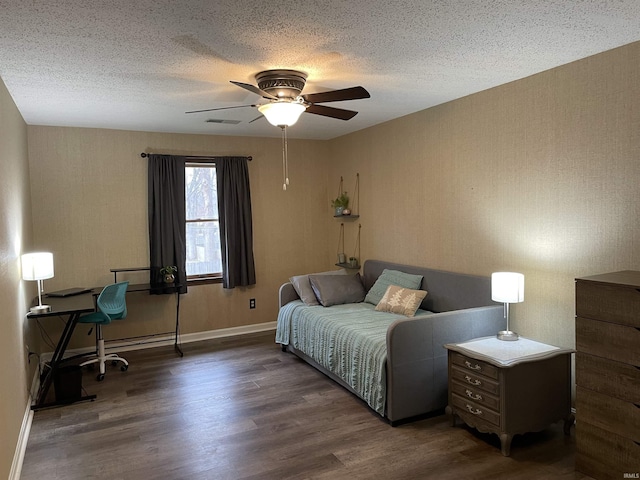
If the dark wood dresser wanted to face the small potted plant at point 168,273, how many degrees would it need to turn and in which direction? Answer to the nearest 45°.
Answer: approximately 45° to its right

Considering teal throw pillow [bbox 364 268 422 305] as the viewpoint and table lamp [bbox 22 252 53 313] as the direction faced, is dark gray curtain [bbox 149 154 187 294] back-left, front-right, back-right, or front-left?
front-right

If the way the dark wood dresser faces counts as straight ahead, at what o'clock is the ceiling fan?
The ceiling fan is roughly at 1 o'clock from the dark wood dresser.

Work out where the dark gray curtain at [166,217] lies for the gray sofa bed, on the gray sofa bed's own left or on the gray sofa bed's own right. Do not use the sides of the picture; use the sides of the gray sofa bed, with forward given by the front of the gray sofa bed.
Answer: on the gray sofa bed's own right

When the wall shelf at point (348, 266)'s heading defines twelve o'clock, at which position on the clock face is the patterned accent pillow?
The patterned accent pillow is roughly at 10 o'clock from the wall shelf.

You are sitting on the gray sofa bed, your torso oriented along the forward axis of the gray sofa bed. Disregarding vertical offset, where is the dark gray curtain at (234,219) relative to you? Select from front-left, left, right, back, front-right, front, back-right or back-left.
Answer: right

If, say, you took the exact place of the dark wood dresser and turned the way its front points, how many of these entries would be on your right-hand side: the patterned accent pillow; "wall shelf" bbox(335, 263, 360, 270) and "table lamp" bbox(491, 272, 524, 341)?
3

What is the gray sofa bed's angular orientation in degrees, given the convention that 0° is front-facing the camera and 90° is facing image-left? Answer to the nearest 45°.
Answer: approximately 45°

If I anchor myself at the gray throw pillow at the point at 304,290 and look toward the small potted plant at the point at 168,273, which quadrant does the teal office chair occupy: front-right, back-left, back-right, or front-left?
front-left

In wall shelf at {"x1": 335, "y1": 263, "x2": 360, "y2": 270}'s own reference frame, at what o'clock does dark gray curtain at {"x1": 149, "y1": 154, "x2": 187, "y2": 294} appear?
The dark gray curtain is roughly at 1 o'clock from the wall shelf.

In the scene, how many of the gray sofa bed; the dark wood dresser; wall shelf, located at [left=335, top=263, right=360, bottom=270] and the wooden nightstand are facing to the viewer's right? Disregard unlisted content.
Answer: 0

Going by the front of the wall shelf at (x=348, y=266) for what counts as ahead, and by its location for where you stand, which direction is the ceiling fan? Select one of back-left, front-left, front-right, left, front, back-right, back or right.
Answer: front-left

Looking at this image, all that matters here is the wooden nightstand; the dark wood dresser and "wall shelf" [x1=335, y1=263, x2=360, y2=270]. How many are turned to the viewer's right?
0

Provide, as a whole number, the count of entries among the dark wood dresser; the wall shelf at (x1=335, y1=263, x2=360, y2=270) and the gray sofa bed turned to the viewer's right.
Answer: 0

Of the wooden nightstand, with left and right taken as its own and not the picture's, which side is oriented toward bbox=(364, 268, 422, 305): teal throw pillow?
right

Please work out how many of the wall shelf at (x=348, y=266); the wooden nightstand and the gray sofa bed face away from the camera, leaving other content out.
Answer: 0

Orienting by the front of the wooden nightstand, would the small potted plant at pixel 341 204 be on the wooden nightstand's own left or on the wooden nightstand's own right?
on the wooden nightstand's own right
